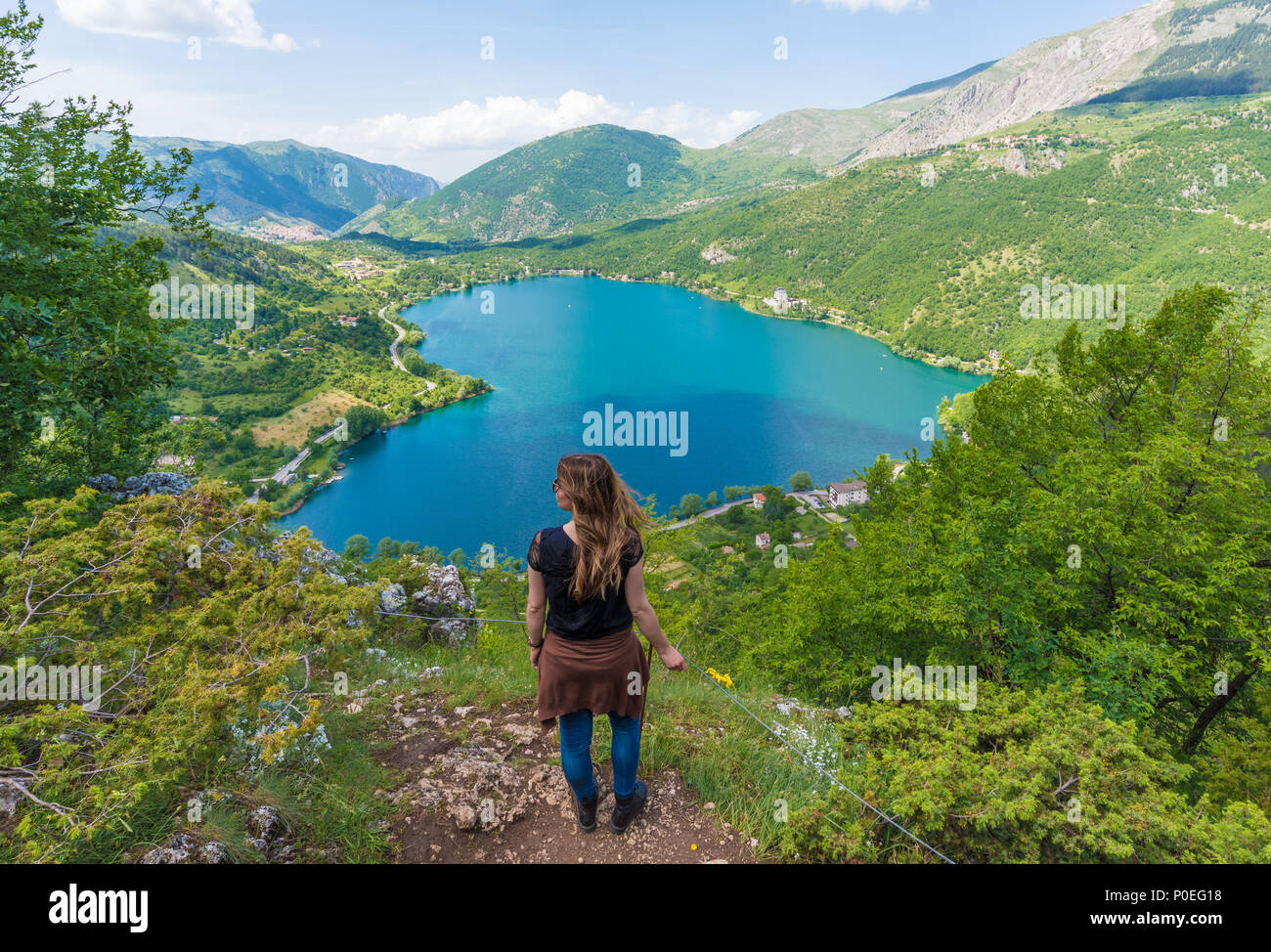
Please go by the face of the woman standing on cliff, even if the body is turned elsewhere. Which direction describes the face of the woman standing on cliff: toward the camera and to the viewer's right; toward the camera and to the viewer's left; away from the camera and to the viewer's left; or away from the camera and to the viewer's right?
away from the camera and to the viewer's left

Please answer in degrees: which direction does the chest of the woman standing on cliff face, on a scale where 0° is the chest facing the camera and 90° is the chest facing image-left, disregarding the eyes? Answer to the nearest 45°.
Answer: approximately 180°
